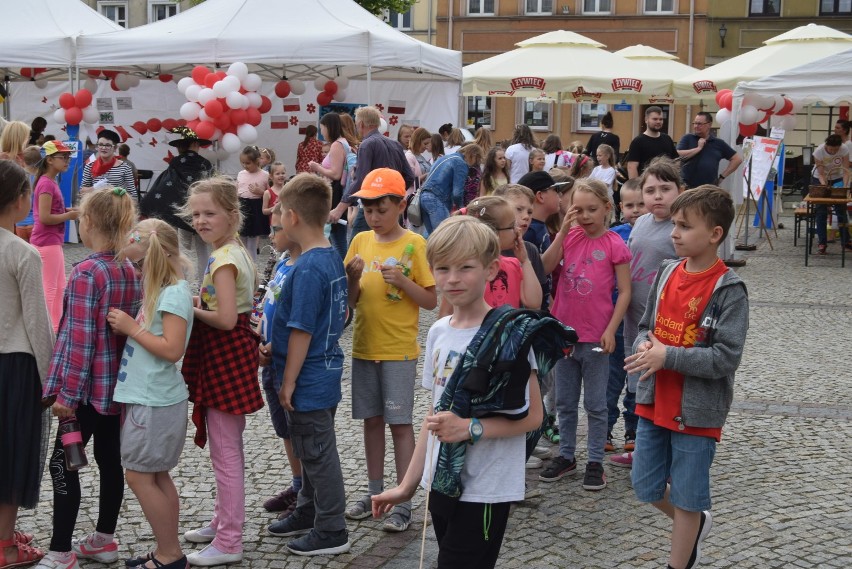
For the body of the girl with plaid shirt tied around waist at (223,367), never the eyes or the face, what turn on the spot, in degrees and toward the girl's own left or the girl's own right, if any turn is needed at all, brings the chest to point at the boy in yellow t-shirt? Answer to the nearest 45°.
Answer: approximately 180°

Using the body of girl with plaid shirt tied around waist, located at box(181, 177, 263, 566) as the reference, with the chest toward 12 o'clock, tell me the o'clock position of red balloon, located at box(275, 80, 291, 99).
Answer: The red balloon is roughly at 3 o'clock from the girl with plaid shirt tied around waist.

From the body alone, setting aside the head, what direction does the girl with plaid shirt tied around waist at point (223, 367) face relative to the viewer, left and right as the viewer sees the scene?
facing to the left of the viewer

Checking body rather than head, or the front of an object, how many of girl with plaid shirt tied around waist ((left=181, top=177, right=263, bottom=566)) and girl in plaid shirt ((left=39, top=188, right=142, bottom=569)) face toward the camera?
0

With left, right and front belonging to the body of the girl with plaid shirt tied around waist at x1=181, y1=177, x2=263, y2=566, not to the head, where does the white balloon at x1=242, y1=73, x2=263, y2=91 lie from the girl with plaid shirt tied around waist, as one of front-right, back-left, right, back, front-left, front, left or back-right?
right

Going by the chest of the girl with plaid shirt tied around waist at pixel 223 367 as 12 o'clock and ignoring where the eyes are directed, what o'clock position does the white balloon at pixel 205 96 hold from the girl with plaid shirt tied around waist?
The white balloon is roughly at 3 o'clock from the girl with plaid shirt tied around waist.
